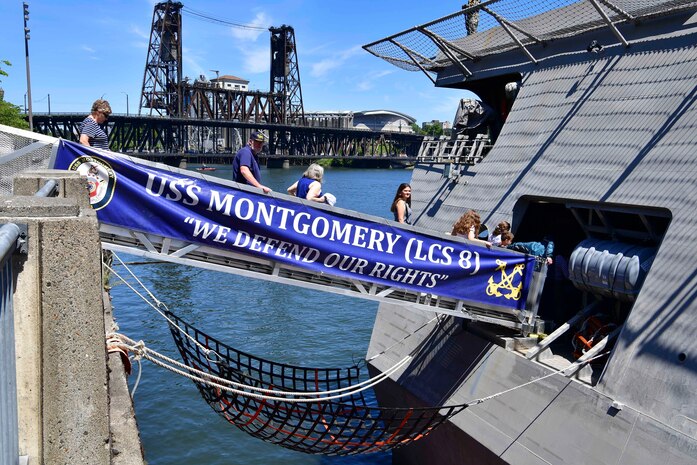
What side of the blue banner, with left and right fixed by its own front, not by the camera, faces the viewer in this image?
front

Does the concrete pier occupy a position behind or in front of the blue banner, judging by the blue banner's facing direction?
in front

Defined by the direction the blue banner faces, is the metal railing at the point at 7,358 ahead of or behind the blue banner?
ahead

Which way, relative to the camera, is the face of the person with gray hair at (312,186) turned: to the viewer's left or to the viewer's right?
to the viewer's right

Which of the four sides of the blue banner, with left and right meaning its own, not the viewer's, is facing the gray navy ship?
left

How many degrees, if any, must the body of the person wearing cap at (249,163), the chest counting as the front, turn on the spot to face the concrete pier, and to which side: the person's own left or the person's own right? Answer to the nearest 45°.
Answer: approximately 90° to the person's own right

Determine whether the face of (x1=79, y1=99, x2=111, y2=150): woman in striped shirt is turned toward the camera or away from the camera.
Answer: toward the camera

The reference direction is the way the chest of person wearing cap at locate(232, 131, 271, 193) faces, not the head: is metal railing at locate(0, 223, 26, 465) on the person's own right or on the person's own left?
on the person's own right

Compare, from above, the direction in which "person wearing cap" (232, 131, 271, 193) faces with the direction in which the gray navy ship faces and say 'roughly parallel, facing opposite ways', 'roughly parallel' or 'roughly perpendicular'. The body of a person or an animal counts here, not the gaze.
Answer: roughly perpendicular
